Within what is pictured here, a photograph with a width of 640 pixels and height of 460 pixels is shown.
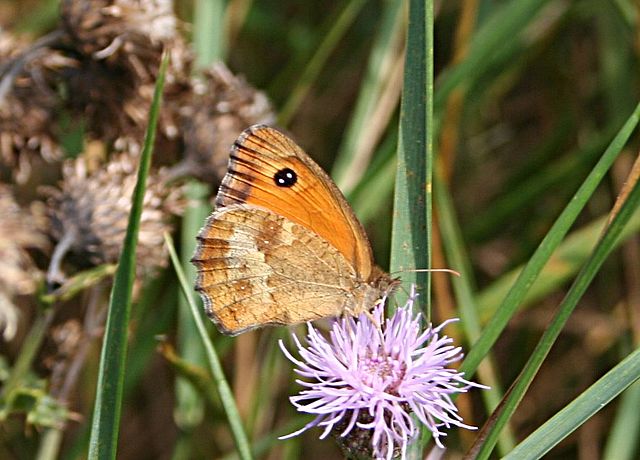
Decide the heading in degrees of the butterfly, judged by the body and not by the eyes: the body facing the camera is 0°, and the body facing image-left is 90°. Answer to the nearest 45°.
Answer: approximately 270°

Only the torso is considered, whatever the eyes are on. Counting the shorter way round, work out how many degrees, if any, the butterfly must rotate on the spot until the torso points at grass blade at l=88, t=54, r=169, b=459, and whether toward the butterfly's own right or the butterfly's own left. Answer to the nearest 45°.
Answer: approximately 135° to the butterfly's own right

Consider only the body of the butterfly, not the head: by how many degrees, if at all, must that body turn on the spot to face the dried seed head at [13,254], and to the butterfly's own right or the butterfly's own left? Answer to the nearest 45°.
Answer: approximately 180°
